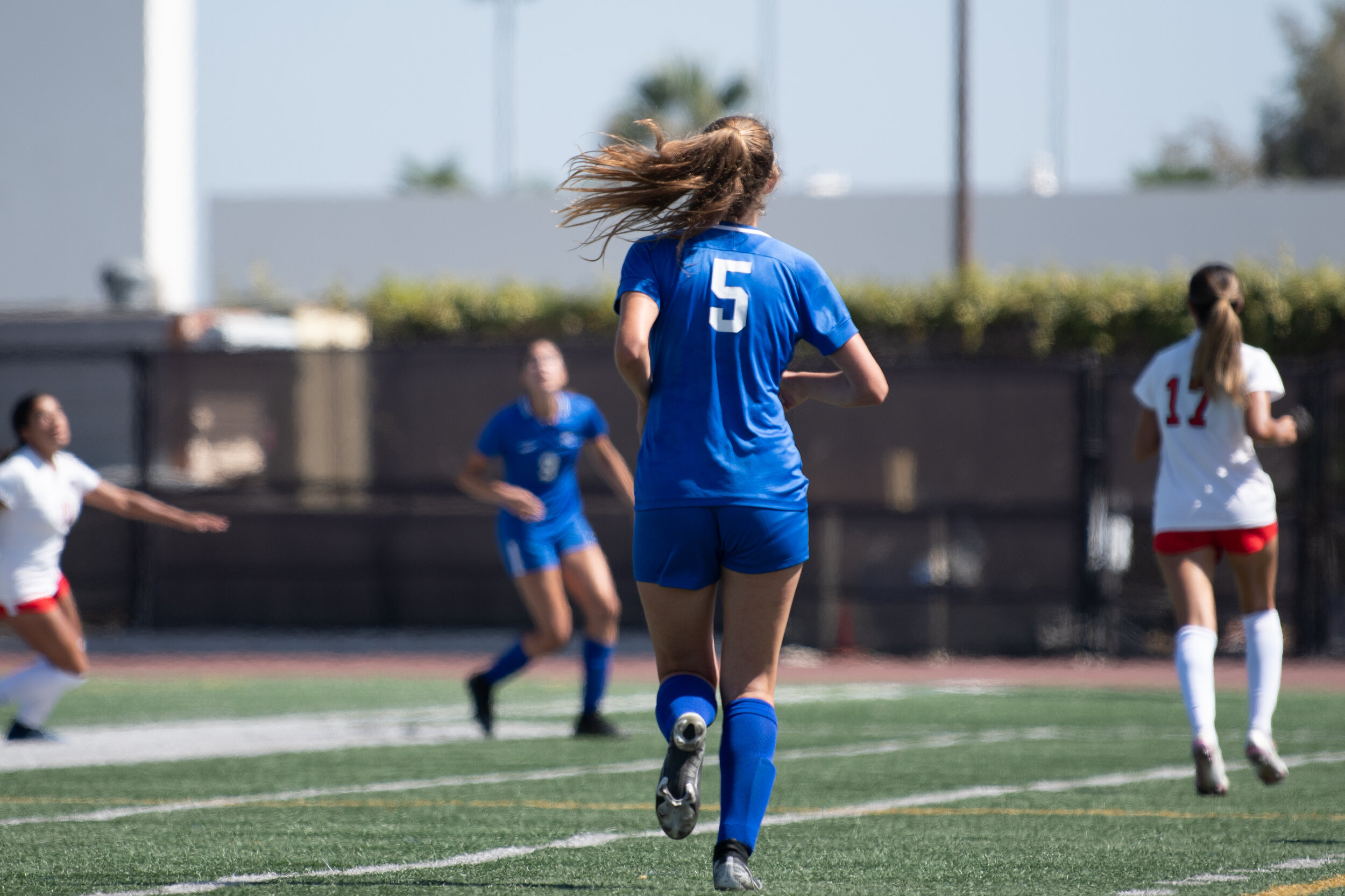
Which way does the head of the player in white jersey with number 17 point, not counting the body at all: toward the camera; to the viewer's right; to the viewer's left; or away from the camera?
away from the camera

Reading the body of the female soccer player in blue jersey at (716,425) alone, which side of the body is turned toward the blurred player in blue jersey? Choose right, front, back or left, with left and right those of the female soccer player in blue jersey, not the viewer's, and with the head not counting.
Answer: front

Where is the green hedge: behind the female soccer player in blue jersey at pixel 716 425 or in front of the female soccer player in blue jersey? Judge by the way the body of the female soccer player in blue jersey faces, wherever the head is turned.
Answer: in front

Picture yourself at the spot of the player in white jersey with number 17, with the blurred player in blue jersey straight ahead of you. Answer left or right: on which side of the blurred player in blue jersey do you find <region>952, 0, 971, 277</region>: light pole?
right

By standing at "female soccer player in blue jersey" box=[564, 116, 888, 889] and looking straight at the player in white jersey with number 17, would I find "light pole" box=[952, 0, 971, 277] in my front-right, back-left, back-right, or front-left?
front-left

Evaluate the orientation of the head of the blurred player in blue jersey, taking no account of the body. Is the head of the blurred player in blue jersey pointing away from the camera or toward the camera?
toward the camera

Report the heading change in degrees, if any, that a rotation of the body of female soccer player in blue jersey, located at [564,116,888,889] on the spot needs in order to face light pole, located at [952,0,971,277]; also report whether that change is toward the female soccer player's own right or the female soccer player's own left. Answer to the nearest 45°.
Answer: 0° — they already face it

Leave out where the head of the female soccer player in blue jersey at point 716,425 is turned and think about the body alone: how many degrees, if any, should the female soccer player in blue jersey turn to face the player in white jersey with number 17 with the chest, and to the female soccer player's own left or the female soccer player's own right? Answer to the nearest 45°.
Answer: approximately 45° to the female soccer player's own right

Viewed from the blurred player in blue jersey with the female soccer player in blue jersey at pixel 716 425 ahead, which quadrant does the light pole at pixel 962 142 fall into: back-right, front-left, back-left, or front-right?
back-left

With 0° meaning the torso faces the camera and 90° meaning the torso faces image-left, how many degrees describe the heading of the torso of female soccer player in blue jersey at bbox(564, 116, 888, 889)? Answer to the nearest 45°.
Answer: approximately 180°

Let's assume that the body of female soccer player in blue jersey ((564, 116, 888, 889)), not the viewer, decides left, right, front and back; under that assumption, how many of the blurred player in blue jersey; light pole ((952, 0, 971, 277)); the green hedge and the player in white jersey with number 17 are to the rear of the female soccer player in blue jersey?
0

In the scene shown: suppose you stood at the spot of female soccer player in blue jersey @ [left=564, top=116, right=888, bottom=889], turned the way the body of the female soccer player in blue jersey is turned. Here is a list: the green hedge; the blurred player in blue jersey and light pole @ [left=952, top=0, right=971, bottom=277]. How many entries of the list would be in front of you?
3

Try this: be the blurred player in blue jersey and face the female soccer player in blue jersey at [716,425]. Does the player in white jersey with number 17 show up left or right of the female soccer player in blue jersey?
left
